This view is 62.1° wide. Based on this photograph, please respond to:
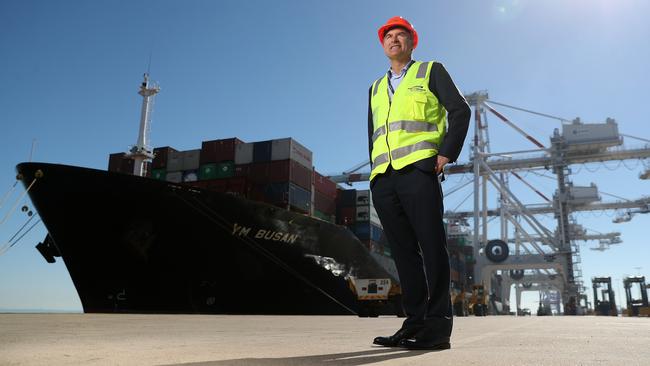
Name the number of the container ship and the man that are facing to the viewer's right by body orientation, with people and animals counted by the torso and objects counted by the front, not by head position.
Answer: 0

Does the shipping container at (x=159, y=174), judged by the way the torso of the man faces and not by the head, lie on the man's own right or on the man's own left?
on the man's own right

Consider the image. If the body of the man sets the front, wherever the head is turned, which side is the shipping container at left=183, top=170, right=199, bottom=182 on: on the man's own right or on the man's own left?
on the man's own right

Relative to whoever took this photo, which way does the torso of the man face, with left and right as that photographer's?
facing the viewer and to the left of the viewer

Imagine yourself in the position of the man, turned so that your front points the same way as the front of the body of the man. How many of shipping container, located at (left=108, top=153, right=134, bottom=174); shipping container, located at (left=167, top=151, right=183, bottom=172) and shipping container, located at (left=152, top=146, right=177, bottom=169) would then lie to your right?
3
